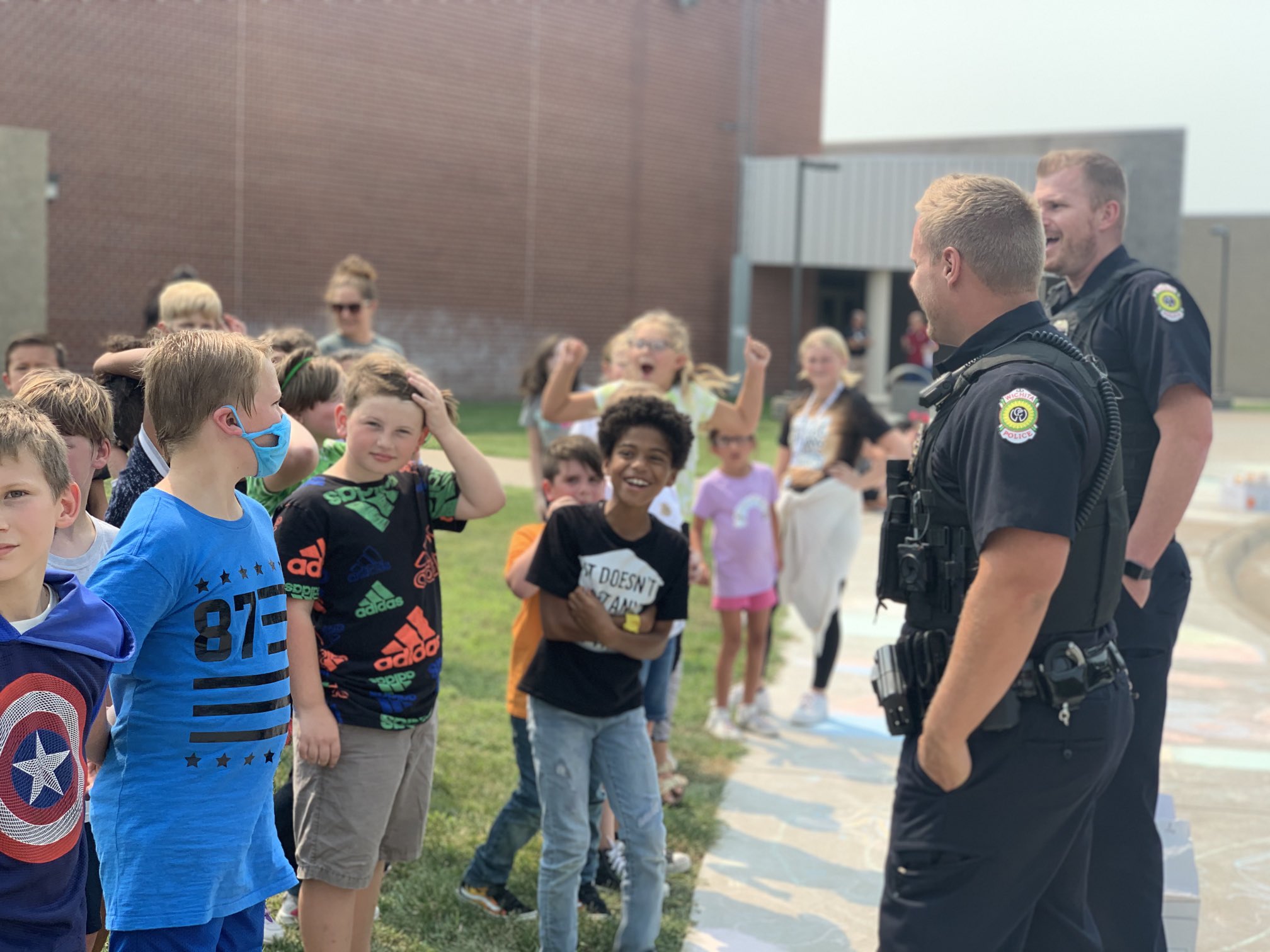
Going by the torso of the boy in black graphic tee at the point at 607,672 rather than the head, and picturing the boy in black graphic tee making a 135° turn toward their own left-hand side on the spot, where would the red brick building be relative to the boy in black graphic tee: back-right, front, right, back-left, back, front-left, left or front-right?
front-left

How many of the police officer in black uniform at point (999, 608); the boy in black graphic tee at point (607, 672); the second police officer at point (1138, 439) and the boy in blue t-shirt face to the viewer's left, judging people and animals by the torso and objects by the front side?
2

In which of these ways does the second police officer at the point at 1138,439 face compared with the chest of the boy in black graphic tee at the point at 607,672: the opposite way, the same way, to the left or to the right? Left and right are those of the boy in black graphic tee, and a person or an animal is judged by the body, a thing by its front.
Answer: to the right

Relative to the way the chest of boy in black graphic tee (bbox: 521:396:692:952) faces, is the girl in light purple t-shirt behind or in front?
behind

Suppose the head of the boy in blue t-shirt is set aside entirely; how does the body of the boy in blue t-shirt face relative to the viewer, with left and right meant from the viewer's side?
facing the viewer and to the right of the viewer

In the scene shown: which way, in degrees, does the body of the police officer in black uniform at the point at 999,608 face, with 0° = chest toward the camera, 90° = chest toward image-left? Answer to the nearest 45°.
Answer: approximately 90°

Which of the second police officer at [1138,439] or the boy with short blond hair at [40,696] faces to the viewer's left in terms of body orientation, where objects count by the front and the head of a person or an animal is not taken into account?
the second police officer
